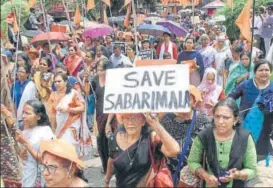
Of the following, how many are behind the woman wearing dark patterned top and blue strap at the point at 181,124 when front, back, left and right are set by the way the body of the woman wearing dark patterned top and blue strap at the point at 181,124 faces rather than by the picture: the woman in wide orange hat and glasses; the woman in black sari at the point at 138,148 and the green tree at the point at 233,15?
1

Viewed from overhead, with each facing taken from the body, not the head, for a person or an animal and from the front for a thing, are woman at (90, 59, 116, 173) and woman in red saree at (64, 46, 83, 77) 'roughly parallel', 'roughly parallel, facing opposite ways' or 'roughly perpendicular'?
roughly parallel

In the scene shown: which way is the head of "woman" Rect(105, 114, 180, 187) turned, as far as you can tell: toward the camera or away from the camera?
toward the camera

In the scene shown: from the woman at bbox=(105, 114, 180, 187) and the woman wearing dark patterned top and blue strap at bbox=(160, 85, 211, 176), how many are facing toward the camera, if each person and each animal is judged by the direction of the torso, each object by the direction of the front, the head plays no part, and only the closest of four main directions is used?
2

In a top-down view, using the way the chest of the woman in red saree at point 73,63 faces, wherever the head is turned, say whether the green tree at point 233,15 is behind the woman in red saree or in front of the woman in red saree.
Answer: behind

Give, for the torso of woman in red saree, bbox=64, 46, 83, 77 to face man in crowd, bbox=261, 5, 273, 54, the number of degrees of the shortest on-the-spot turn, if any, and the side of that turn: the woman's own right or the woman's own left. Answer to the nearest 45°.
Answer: approximately 135° to the woman's own left

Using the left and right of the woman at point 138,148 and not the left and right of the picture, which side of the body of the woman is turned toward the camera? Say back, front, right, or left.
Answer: front

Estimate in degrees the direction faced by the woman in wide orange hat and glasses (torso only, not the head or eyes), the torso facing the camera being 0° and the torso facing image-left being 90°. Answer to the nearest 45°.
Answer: approximately 45°

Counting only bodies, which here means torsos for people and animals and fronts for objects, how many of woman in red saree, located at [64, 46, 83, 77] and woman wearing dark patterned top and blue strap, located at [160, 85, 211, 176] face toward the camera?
2

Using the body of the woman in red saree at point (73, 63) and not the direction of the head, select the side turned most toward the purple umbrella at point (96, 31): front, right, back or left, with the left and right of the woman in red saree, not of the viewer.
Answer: back

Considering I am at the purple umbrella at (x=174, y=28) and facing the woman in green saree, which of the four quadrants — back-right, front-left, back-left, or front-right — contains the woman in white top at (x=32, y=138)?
front-right

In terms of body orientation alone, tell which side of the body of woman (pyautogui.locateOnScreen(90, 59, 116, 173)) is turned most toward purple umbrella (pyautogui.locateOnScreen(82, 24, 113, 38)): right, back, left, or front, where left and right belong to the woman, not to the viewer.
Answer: back

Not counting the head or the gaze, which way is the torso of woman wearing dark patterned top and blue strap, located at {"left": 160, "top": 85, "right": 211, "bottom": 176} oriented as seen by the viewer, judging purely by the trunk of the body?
toward the camera

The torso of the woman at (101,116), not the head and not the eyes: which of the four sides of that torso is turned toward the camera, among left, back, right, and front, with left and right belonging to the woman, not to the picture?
front

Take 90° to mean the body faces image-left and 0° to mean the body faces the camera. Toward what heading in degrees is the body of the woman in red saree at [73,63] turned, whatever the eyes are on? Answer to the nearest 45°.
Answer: approximately 0°
